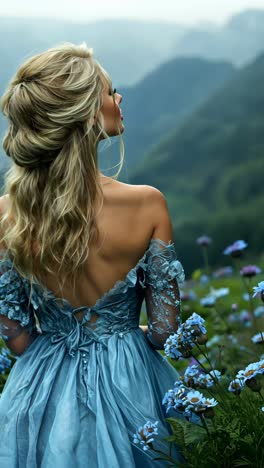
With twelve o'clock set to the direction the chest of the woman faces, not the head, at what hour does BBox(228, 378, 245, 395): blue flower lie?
The blue flower is roughly at 3 o'clock from the woman.

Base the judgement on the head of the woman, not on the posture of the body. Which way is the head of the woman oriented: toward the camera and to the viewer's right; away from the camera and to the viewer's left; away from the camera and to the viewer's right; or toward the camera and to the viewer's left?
away from the camera and to the viewer's right

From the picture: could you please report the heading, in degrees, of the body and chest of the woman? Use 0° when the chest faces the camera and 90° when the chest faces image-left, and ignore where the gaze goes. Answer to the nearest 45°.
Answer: approximately 180°
